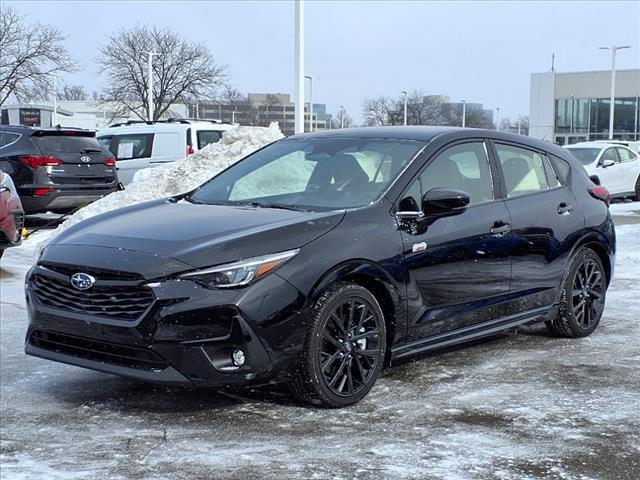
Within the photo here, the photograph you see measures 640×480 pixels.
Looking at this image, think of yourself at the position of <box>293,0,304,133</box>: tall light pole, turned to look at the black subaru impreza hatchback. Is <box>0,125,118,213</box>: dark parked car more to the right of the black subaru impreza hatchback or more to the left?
right

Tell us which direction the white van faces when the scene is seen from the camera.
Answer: facing away from the viewer and to the left of the viewer

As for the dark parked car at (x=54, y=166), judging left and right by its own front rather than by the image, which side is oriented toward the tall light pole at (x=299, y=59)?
right

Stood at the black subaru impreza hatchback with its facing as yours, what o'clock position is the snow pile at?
The snow pile is roughly at 4 o'clock from the black subaru impreza hatchback.

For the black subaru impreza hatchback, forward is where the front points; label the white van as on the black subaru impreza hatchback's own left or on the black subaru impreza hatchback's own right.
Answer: on the black subaru impreza hatchback's own right

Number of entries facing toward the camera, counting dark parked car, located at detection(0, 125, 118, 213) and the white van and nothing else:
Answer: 0

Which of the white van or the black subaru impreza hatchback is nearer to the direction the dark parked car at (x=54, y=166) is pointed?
the white van

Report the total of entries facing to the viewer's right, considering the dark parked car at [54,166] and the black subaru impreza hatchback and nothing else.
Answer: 0

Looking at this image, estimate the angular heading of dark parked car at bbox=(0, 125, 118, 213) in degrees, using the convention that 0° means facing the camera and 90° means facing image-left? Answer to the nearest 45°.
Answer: approximately 135°

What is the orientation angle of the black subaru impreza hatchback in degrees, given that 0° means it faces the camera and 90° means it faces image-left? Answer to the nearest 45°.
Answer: approximately 45°

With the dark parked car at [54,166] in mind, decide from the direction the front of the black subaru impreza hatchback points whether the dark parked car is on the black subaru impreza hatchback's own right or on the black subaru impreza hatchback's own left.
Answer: on the black subaru impreza hatchback's own right
